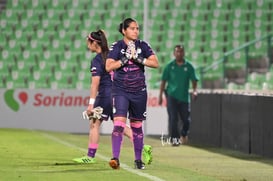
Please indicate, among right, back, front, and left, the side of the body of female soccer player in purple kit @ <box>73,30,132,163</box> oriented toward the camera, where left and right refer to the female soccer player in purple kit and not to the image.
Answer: left

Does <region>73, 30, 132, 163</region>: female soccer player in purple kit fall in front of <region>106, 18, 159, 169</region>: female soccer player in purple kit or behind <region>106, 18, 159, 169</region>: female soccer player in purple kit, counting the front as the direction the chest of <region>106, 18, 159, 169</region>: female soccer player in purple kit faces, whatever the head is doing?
behind

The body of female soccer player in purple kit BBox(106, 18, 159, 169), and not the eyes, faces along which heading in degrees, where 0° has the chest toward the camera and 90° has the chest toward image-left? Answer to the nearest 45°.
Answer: approximately 0°

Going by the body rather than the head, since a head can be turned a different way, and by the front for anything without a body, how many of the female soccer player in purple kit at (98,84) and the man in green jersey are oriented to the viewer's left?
1

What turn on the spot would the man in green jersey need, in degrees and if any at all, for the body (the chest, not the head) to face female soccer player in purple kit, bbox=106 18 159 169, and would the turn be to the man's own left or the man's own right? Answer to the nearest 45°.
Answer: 0° — they already face them

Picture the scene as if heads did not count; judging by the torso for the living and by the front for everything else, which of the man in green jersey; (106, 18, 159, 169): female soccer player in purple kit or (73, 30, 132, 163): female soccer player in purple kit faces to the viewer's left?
(73, 30, 132, 163): female soccer player in purple kit

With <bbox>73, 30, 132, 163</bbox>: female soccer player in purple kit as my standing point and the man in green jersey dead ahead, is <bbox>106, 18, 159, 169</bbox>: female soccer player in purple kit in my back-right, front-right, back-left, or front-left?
back-right

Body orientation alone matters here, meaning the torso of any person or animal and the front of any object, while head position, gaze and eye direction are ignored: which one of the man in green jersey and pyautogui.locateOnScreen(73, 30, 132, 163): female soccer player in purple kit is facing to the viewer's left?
the female soccer player in purple kit

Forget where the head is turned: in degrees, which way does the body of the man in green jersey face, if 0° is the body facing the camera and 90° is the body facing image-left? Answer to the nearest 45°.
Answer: approximately 0°
